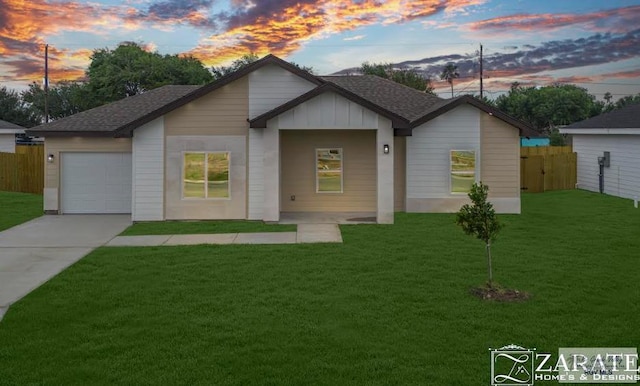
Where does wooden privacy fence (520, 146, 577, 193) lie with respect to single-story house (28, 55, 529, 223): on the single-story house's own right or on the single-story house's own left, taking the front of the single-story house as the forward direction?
on the single-story house's own left

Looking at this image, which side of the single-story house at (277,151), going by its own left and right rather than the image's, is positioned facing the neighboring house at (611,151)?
left

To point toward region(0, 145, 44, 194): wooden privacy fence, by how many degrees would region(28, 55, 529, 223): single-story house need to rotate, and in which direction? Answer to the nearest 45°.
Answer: approximately 135° to its right

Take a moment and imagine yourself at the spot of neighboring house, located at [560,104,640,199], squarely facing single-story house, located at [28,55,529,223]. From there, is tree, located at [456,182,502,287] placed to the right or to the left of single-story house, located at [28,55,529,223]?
left

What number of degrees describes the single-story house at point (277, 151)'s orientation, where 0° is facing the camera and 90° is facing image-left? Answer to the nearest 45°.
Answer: approximately 0°
